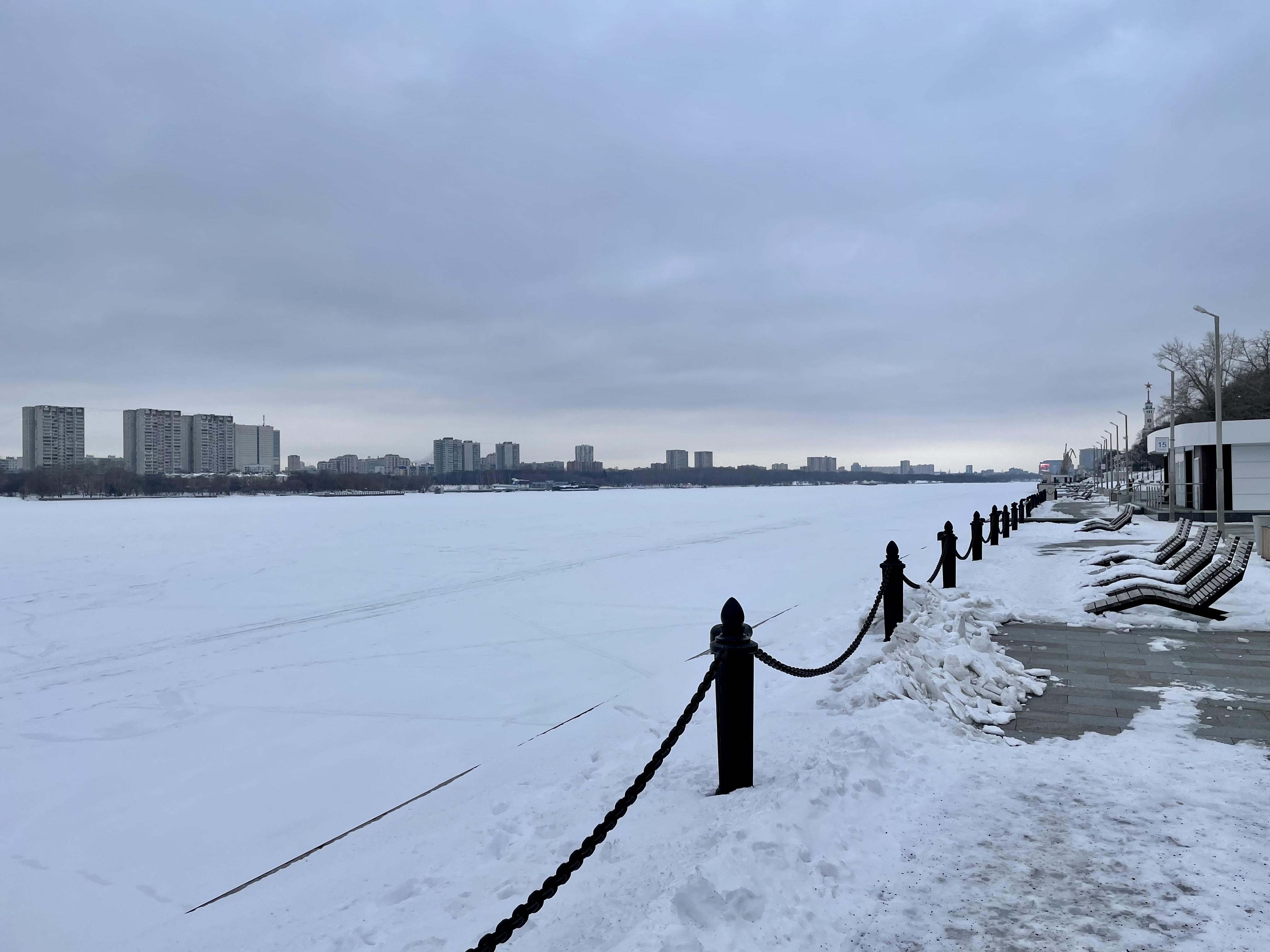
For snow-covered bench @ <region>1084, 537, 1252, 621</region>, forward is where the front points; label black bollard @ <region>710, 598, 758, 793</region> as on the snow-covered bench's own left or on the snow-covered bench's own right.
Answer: on the snow-covered bench's own left

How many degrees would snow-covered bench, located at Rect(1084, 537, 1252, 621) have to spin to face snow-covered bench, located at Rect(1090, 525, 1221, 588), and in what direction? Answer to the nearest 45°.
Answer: approximately 90° to its right

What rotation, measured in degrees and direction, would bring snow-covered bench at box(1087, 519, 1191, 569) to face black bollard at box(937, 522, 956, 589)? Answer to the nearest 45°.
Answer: approximately 45° to its left

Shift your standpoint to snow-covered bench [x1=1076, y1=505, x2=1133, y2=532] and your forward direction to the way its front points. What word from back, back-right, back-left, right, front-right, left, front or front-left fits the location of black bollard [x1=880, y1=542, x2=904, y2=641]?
left

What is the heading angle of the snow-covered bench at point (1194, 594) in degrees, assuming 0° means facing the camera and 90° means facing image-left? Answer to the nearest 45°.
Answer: approximately 90°

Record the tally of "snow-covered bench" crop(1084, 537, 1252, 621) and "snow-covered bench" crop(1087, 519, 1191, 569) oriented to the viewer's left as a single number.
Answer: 2

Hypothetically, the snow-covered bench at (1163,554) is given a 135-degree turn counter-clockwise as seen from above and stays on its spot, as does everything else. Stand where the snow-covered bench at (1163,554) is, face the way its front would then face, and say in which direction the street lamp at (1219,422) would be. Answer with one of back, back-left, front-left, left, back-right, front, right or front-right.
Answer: back-left

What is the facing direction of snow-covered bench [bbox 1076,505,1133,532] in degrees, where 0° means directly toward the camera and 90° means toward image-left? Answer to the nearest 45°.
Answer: approximately 90°

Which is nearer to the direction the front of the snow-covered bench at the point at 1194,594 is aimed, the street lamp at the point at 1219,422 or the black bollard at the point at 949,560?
the black bollard

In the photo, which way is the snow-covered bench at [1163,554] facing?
to the viewer's left
